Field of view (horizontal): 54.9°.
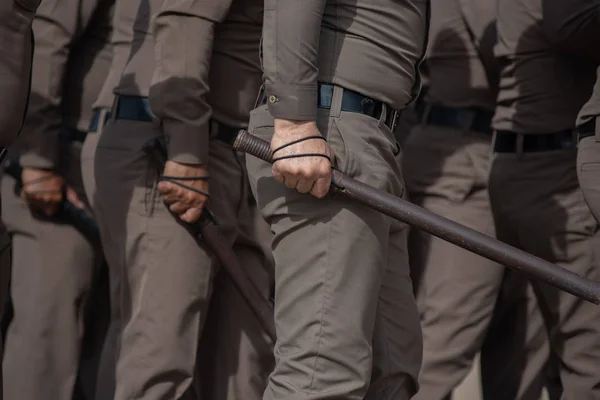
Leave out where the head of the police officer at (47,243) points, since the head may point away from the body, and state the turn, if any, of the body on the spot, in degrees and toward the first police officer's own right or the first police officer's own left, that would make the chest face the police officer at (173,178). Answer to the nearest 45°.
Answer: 0° — they already face them

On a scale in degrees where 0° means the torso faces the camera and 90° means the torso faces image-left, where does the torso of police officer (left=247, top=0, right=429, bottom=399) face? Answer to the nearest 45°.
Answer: approximately 315°

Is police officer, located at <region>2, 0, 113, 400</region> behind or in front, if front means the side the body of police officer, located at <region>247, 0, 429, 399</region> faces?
behind

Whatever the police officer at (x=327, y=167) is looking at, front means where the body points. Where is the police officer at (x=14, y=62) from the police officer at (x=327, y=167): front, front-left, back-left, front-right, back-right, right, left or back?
back-right

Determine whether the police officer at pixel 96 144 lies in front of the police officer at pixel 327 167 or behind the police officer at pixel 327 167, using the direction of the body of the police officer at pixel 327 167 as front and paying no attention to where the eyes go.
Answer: behind

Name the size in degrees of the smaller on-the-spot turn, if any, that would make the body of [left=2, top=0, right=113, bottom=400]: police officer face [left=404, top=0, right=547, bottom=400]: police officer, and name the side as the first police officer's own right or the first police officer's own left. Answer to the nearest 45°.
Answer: approximately 45° to the first police officer's own left
